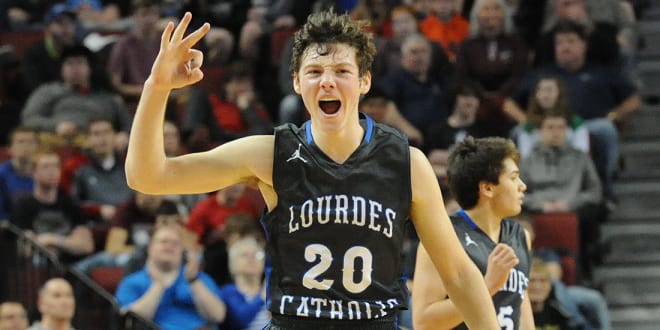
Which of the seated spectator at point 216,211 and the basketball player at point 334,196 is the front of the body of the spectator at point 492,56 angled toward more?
the basketball player

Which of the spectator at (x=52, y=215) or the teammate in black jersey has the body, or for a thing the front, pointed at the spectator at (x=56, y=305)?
the spectator at (x=52, y=215)

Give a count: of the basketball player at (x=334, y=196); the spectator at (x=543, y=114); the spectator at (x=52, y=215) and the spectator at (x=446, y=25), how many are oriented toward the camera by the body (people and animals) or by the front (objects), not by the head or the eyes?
4

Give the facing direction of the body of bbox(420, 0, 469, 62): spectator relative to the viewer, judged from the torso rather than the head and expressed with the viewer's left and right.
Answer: facing the viewer

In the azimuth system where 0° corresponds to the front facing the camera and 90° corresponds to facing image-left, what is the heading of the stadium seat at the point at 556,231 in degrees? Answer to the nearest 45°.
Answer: approximately 0°

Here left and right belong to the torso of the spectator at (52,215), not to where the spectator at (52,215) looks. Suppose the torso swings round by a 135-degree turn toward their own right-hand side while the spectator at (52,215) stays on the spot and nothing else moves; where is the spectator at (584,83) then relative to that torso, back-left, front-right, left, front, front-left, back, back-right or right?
back-right

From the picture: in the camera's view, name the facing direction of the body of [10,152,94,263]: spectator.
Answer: toward the camera

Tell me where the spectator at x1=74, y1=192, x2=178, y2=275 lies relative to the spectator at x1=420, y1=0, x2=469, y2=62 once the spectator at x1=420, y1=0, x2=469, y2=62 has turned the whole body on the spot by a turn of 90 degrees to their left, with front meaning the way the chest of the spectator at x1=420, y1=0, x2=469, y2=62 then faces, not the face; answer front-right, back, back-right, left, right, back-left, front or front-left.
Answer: back-right

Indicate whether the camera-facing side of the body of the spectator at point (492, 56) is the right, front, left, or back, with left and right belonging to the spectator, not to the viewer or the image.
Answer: front

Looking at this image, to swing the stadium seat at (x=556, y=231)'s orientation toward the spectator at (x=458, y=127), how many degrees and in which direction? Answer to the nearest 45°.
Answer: approximately 135° to its right

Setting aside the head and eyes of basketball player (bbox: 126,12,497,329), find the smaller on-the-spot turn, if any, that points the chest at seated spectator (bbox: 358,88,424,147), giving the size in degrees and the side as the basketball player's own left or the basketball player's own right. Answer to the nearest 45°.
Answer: approximately 180°
